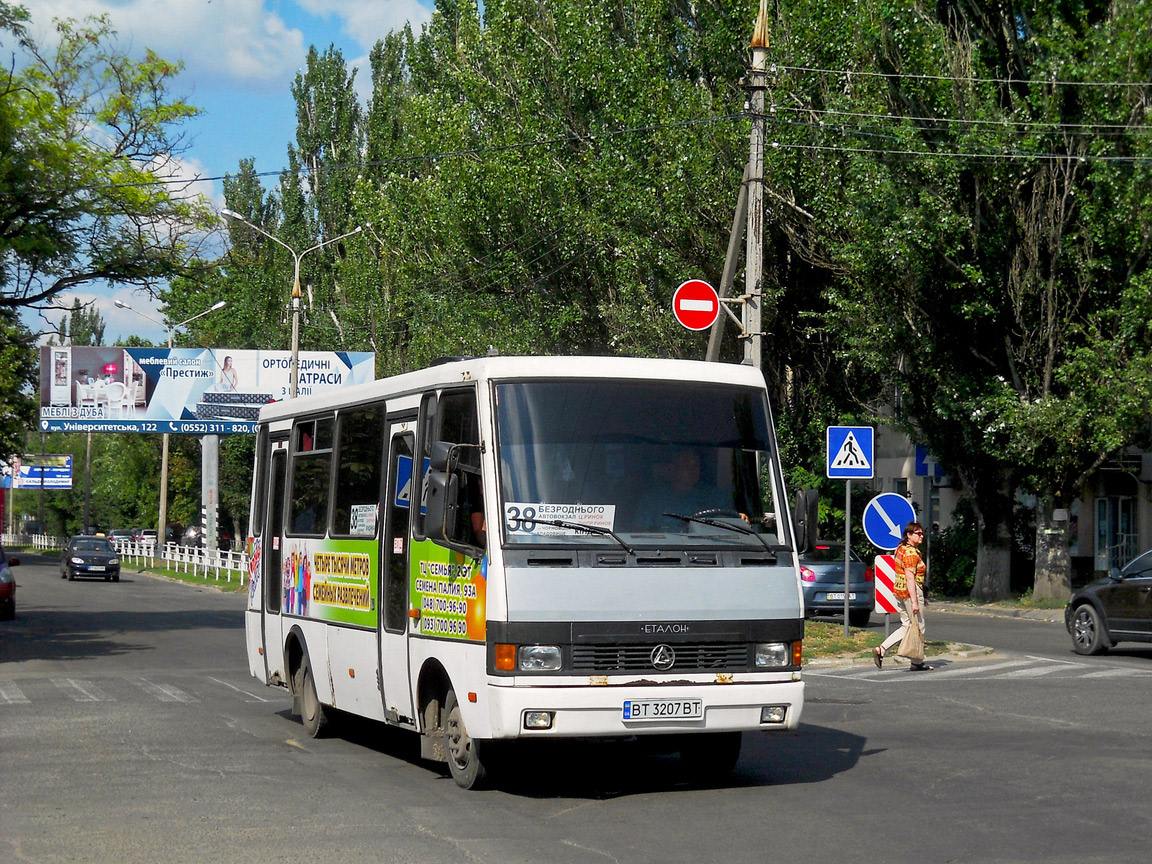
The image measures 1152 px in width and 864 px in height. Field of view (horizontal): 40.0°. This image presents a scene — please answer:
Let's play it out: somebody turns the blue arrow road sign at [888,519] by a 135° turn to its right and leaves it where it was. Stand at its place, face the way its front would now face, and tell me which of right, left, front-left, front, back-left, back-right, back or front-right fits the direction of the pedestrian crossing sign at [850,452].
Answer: front

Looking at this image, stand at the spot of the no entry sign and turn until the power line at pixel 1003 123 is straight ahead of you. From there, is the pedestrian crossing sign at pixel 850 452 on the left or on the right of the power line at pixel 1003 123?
right

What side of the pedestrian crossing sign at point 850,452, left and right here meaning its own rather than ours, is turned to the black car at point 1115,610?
left
